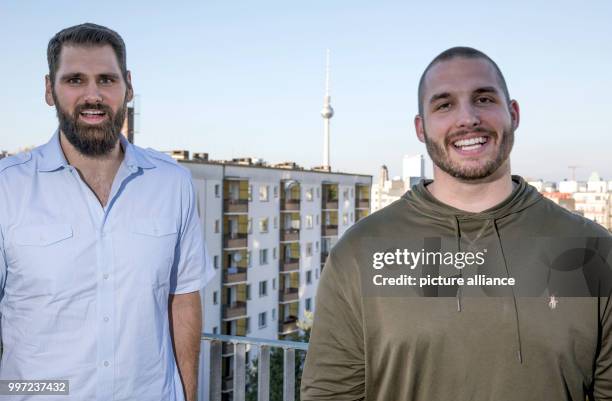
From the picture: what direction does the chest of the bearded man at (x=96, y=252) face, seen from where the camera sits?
toward the camera

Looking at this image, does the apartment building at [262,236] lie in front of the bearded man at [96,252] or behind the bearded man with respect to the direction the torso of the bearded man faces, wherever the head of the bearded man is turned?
behind

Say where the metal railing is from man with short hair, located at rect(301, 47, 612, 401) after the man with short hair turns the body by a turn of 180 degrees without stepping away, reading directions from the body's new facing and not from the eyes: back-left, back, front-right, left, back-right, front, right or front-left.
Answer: front-left

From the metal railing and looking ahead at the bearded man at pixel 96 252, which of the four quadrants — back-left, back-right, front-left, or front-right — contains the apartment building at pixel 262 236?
back-right

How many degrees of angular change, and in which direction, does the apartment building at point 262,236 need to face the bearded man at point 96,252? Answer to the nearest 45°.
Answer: approximately 45° to its right

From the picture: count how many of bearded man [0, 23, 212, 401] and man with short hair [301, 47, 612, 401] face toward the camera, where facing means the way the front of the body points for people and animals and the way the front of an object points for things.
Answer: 2

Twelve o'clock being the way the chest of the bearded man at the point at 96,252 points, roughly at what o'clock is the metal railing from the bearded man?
The metal railing is roughly at 7 o'clock from the bearded man.

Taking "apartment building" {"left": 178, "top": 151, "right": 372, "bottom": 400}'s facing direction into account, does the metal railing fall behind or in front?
in front

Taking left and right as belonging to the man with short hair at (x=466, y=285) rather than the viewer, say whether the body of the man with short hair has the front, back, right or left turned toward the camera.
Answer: front

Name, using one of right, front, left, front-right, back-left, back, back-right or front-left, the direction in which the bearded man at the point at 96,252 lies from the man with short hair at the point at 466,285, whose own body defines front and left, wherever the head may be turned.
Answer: right

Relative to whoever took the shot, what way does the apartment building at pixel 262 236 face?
facing the viewer and to the right of the viewer

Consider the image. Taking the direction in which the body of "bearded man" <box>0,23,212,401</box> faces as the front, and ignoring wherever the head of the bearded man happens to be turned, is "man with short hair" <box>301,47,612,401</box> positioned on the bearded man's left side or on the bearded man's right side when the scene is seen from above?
on the bearded man's left side
